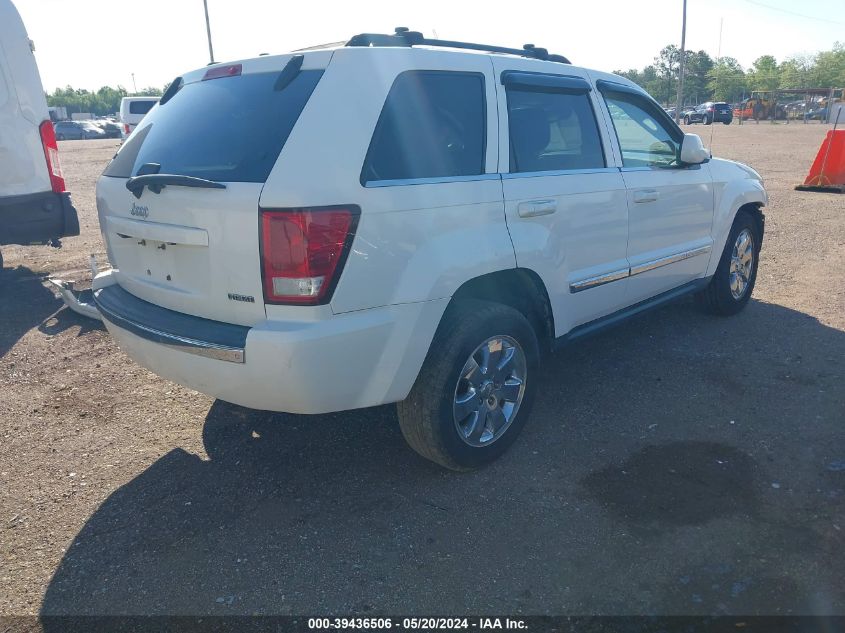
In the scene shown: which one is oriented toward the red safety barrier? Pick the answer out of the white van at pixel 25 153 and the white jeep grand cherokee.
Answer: the white jeep grand cherokee

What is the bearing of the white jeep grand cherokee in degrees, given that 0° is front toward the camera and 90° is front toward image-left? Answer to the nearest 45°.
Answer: approximately 225°

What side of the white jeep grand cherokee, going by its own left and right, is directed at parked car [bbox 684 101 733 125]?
front

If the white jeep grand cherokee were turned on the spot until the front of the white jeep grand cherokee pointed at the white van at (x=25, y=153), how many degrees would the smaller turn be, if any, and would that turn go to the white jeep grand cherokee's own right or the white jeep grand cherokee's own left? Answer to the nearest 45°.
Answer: approximately 90° to the white jeep grand cherokee's own left

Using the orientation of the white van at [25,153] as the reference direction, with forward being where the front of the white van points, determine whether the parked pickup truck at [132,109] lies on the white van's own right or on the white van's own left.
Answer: on the white van's own right

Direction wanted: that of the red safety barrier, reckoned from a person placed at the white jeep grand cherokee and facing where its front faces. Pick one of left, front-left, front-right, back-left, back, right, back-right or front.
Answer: front
